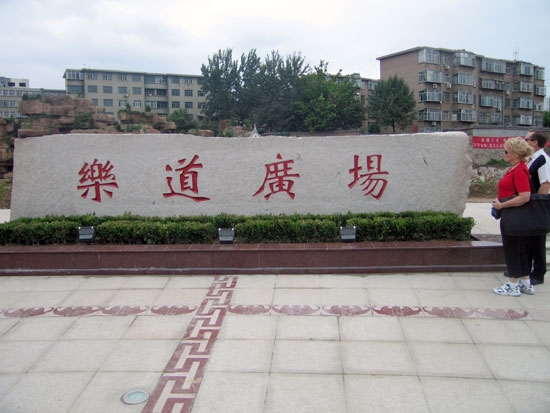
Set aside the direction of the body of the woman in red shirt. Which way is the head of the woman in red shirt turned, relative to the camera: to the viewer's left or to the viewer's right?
to the viewer's left

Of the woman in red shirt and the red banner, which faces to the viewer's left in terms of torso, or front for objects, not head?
the woman in red shirt

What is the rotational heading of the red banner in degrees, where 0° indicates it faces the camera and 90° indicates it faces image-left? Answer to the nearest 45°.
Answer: approximately 0°

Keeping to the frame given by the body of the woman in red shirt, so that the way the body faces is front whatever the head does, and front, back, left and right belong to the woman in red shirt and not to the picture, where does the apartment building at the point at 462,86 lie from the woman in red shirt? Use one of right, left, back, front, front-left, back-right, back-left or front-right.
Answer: right

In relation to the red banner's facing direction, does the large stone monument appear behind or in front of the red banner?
in front

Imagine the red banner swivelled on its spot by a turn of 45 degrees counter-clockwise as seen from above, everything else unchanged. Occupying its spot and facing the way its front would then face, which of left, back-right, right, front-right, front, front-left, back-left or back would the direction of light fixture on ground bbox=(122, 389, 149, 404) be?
front-right

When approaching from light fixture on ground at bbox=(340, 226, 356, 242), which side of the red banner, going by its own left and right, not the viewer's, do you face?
front

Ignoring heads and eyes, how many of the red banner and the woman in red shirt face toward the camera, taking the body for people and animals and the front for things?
1

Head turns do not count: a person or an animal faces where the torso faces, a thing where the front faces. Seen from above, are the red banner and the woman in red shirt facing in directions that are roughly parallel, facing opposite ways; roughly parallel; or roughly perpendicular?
roughly perpendicular

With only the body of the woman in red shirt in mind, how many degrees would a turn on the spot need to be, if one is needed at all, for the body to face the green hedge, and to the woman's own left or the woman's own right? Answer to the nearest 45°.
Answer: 0° — they already face it

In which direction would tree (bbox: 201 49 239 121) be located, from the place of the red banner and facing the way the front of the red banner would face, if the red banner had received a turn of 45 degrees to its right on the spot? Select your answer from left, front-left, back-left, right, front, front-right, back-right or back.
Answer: right

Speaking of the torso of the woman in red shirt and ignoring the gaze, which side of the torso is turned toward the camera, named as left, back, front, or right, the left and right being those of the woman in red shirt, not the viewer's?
left
